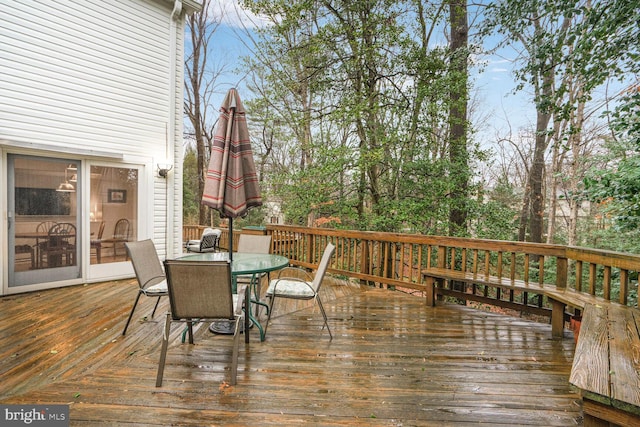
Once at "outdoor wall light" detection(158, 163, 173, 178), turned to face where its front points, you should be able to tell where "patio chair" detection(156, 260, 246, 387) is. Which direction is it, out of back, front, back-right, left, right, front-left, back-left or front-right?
front-right

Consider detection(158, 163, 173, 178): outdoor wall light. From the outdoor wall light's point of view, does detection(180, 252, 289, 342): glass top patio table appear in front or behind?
in front

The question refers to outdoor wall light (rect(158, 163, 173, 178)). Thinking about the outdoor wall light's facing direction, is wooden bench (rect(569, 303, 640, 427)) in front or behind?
in front

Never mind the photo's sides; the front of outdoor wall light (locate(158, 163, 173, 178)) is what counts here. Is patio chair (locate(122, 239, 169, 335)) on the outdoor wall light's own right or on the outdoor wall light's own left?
on the outdoor wall light's own right

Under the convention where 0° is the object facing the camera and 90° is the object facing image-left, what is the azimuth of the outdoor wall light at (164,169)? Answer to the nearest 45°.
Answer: approximately 315°
